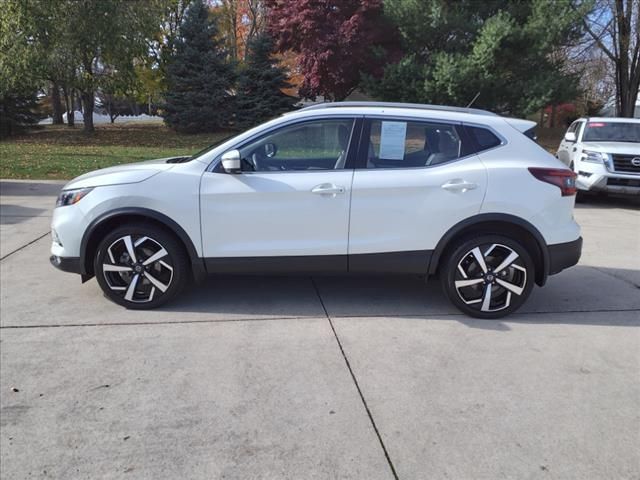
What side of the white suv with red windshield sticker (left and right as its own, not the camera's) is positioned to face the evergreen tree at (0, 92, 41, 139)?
right

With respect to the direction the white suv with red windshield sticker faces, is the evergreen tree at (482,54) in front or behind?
behind

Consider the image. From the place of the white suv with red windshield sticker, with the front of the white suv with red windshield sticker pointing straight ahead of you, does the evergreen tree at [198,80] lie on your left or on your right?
on your right

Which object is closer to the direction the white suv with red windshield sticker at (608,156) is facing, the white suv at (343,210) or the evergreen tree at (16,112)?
the white suv

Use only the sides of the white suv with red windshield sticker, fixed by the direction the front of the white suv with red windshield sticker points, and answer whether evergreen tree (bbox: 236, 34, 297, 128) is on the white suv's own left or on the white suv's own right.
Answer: on the white suv's own right

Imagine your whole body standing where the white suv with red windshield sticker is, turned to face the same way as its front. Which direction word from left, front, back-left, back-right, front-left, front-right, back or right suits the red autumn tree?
back-right

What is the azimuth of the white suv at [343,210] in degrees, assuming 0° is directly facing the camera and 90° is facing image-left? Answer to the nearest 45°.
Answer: approximately 90°

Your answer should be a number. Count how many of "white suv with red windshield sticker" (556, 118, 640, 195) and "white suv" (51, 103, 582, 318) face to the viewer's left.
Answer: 1

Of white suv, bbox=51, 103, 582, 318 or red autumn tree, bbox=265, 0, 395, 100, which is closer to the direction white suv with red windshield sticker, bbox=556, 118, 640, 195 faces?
the white suv

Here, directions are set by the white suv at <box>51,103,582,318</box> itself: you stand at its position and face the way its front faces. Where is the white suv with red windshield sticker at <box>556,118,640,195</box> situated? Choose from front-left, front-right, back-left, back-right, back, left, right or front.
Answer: back-right

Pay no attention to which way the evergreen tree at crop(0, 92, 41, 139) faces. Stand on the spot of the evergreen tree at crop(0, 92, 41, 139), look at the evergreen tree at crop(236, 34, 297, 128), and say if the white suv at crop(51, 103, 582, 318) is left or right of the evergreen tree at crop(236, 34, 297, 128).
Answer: right

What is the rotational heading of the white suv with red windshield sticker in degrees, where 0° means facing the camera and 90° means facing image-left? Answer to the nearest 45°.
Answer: approximately 0°

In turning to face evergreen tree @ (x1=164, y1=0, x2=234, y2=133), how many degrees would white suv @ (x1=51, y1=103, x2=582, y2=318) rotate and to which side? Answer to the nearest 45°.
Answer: approximately 90° to its right
